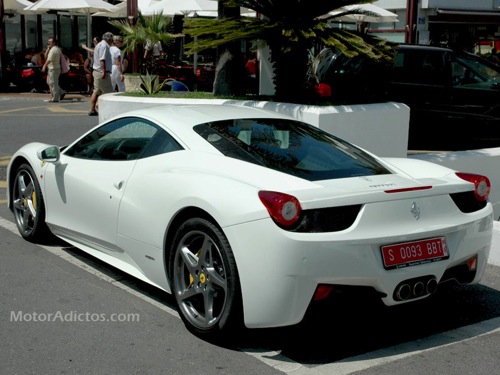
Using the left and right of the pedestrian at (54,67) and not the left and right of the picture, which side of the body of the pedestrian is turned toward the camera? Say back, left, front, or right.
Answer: left

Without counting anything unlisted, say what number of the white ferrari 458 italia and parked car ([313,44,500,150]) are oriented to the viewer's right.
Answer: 1

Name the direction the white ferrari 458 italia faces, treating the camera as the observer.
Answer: facing away from the viewer and to the left of the viewer

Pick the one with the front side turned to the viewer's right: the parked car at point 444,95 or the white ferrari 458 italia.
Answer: the parked car

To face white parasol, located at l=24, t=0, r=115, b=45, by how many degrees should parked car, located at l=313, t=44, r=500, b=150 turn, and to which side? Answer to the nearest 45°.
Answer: approximately 135° to its left

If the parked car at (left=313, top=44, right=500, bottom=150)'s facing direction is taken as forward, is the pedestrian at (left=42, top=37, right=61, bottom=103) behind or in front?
behind

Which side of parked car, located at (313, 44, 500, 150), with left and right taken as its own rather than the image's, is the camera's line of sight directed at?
right

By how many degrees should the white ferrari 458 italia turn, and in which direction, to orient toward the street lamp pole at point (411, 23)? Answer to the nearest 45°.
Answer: approximately 45° to its right
